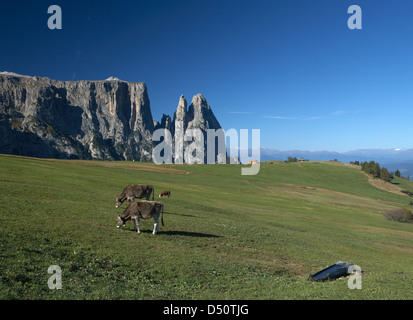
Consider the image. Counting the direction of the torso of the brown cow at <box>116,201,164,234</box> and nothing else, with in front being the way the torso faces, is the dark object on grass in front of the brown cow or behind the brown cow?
behind

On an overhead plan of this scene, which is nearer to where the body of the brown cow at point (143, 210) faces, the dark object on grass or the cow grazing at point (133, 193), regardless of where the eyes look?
the cow grazing

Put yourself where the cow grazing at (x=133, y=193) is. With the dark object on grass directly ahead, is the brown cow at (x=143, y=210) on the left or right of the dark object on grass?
right

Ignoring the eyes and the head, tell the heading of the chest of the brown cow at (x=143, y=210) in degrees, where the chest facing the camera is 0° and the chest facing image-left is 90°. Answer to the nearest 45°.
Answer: approximately 90°

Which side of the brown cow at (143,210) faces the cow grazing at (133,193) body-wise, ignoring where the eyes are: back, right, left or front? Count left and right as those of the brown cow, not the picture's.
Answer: right
